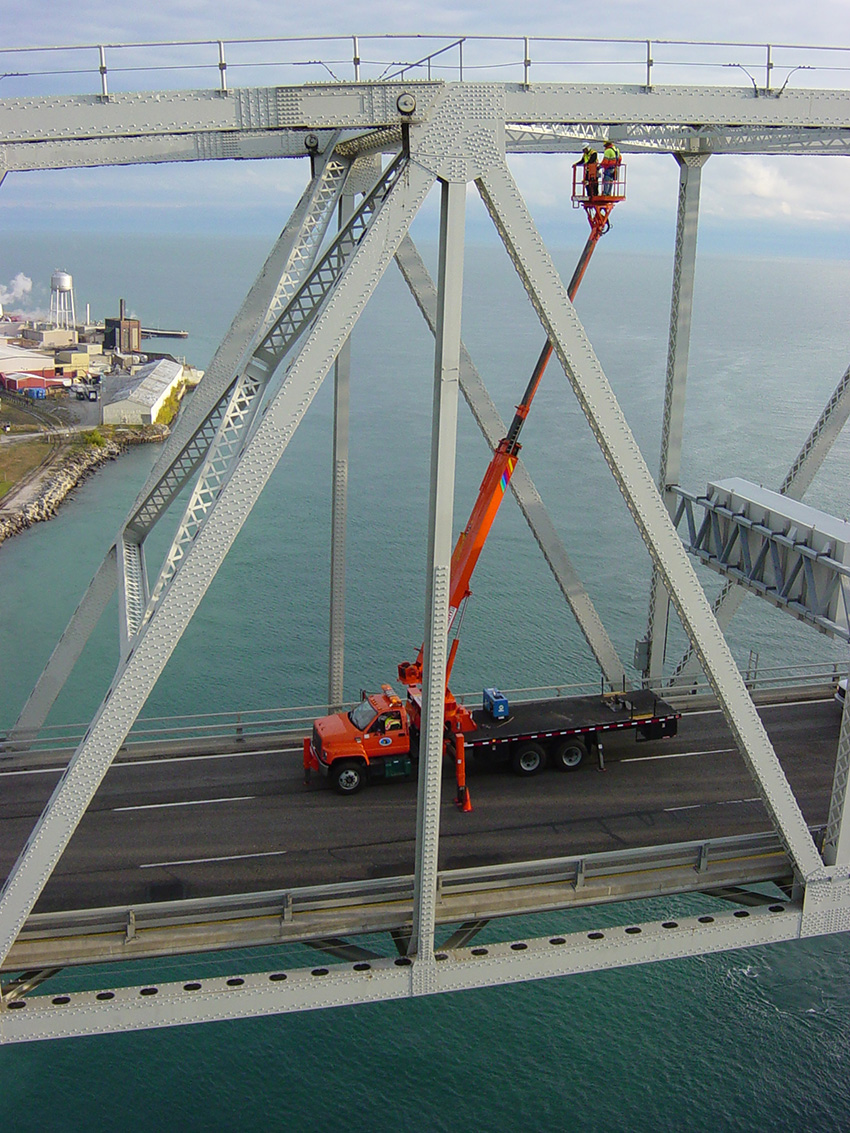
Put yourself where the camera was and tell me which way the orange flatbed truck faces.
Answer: facing to the left of the viewer
